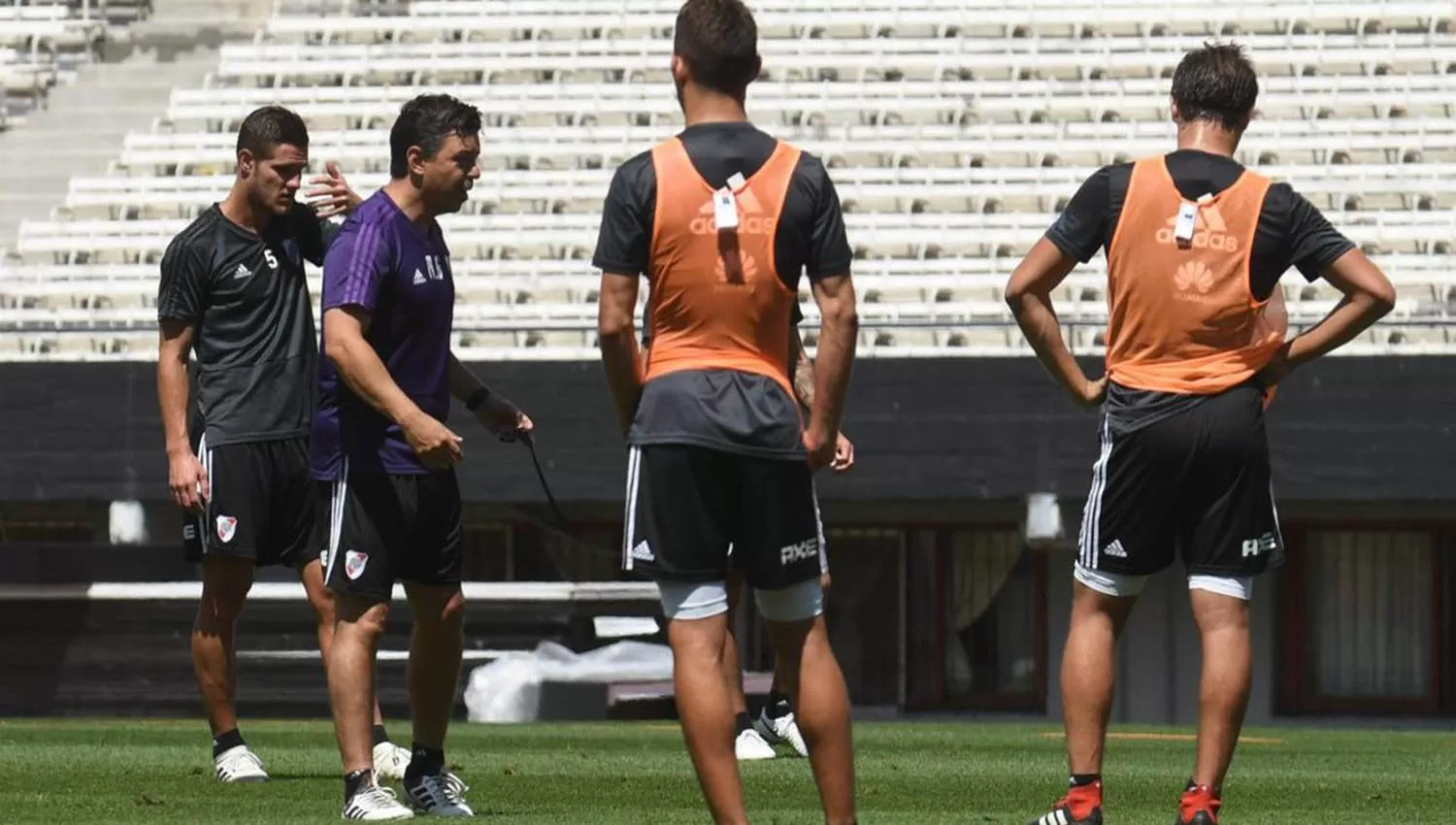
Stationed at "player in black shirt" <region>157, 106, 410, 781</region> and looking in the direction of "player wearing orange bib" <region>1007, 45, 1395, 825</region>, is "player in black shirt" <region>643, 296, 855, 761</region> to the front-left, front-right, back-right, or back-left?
front-left

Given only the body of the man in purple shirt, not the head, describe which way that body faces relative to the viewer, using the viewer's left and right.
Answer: facing the viewer and to the right of the viewer

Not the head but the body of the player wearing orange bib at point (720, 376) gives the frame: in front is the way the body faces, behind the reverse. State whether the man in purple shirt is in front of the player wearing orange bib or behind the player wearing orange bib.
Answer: in front

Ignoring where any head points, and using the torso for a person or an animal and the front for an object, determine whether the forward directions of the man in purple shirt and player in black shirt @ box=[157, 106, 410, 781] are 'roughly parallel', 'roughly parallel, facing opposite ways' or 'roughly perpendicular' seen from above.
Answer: roughly parallel

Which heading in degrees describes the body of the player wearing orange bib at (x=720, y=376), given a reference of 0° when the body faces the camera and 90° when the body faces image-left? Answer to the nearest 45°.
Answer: approximately 180°

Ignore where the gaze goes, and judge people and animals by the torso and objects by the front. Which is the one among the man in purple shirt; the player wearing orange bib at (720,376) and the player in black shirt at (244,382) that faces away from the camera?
the player wearing orange bib

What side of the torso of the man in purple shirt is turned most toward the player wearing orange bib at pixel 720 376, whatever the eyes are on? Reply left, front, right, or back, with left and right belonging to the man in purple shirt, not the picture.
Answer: front

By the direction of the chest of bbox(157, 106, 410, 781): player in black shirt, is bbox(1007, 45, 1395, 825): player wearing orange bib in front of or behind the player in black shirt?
in front

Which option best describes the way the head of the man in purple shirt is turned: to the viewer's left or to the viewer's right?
to the viewer's right

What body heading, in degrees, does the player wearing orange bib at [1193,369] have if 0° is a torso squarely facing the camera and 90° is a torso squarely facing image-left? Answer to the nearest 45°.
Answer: approximately 180°

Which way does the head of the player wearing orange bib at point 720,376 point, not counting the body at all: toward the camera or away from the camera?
away from the camera
